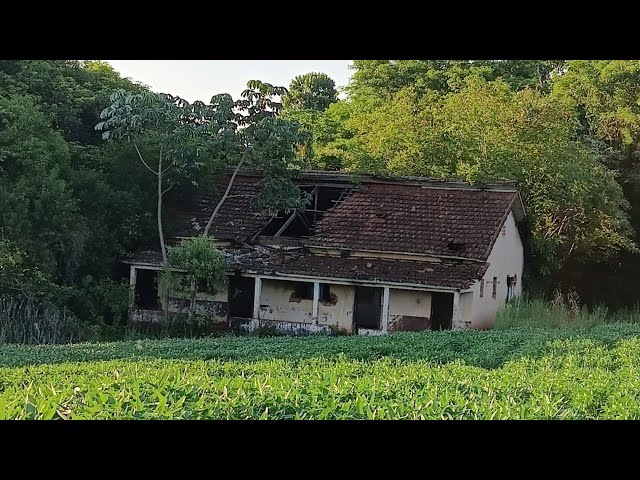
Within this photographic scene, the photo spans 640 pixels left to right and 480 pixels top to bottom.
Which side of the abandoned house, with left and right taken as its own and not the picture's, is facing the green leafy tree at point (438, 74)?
back

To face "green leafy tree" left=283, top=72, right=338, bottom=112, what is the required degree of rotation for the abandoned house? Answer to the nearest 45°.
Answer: approximately 180°

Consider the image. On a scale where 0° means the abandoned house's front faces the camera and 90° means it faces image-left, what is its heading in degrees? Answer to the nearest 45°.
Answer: approximately 0°

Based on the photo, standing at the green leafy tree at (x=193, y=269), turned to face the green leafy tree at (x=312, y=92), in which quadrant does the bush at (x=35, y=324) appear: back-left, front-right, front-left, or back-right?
back-left

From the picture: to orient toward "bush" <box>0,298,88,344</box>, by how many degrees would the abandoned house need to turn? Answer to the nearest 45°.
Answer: approximately 90° to its right
